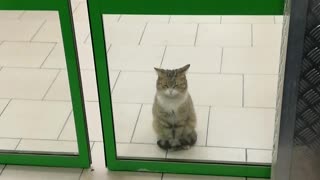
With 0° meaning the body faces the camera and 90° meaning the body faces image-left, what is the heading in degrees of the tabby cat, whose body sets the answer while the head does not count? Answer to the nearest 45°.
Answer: approximately 0°

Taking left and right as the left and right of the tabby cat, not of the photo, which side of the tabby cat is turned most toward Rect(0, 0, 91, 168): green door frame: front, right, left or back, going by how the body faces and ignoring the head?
right
